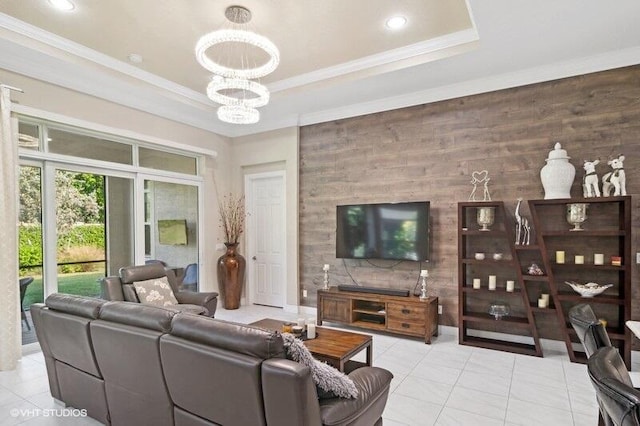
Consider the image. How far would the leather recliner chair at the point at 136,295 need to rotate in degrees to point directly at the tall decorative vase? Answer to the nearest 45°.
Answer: approximately 90° to its left

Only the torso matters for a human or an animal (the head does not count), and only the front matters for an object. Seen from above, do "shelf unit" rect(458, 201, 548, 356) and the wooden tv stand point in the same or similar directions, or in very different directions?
same or similar directions

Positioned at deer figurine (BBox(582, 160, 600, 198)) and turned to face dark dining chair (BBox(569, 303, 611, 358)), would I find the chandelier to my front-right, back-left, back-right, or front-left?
front-right

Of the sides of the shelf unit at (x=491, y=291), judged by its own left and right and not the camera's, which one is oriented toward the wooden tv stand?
right

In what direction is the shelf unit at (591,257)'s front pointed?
toward the camera

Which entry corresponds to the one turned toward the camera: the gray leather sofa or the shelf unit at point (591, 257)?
the shelf unit

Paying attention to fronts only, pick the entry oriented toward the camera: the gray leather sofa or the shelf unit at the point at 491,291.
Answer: the shelf unit

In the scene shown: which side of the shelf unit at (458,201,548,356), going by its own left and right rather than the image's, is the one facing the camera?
front

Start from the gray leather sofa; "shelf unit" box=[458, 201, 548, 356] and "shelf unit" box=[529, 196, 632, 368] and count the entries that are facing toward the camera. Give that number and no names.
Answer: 2

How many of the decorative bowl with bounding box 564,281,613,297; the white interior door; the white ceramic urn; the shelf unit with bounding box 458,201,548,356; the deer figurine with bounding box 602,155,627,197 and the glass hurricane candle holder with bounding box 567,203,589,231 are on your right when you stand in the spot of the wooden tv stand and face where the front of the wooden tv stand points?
1

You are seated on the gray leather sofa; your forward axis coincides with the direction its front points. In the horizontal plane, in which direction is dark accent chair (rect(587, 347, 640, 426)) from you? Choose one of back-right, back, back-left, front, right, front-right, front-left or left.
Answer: right

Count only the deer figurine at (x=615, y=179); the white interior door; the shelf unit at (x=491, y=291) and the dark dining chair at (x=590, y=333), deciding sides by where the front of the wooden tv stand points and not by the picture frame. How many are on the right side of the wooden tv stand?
1

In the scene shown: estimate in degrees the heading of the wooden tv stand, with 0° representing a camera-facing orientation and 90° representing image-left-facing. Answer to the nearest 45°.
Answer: approximately 45°

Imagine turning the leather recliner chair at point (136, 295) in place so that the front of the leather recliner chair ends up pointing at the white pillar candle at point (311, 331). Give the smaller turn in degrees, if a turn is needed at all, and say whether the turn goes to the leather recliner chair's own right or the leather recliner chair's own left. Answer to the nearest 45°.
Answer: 0° — it already faces it

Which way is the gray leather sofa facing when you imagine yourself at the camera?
facing away from the viewer and to the right of the viewer

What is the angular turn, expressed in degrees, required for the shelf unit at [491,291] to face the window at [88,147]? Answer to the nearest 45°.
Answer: approximately 45° to its right

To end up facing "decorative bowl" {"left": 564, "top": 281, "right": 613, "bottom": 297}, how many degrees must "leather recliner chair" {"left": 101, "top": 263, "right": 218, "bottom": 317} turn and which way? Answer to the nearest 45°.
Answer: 0° — it already faces it

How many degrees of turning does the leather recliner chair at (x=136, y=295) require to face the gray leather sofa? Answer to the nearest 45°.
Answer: approximately 45° to its right

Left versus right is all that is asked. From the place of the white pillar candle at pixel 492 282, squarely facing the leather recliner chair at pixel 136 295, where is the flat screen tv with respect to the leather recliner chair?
right

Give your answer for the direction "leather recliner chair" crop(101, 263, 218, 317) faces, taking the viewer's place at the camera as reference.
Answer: facing the viewer and to the right of the viewer

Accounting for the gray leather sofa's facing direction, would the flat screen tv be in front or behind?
in front
